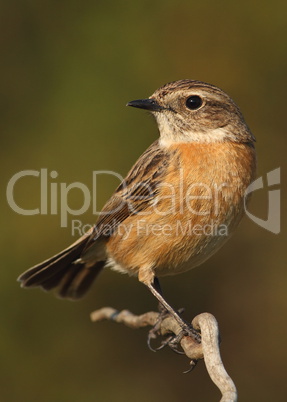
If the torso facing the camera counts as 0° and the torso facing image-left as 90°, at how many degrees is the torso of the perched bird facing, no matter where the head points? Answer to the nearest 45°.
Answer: approximately 315°
